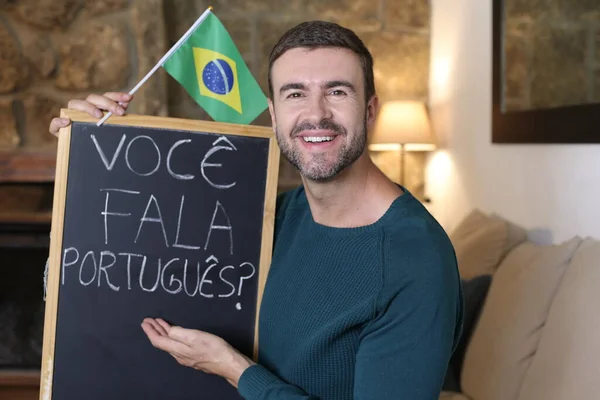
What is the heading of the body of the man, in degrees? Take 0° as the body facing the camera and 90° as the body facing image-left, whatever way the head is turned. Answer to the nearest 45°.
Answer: approximately 45°
